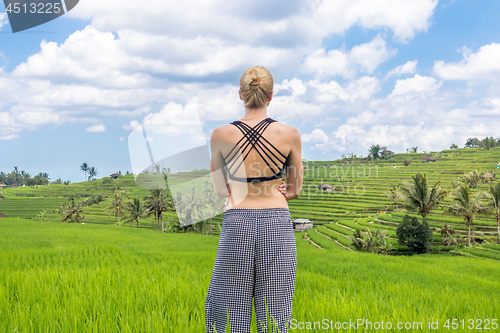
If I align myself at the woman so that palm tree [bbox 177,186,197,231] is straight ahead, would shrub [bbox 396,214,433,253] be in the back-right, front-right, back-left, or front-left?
front-right

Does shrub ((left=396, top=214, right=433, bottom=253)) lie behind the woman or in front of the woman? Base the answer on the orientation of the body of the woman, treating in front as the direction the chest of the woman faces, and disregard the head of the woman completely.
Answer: in front

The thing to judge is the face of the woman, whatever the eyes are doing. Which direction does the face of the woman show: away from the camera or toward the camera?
away from the camera

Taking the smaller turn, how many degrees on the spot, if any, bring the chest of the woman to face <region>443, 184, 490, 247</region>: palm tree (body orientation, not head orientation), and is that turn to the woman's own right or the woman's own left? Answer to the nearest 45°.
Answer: approximately 45° to the woman's own right

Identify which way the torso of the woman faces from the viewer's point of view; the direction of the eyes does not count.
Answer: away from the camera
